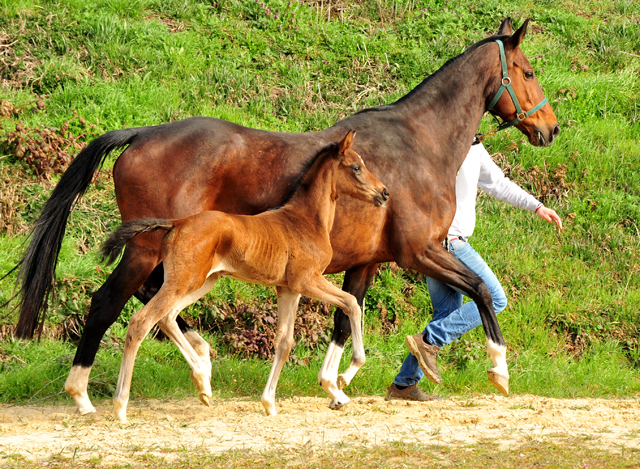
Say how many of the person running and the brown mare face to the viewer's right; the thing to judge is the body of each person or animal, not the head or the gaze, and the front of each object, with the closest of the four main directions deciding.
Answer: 2

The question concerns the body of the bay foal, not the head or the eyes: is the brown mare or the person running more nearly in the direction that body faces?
the person running

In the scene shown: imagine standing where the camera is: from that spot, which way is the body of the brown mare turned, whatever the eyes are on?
to the viewer's right

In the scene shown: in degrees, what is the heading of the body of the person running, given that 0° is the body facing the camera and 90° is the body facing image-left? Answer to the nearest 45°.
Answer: approximately 270°

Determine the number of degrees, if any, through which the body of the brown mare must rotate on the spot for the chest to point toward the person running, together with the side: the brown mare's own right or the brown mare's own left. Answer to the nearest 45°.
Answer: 0° — it already faces them

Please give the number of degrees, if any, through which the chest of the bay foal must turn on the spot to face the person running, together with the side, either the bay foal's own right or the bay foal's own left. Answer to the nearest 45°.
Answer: approximately 45° to the bay foal's own left

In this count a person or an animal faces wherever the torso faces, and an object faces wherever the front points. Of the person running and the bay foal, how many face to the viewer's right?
2

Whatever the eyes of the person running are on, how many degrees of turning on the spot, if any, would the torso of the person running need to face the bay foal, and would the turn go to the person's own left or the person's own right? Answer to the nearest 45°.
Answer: approximately 135° to the person's own right

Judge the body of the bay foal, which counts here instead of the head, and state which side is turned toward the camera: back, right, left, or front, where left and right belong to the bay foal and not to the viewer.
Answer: right
